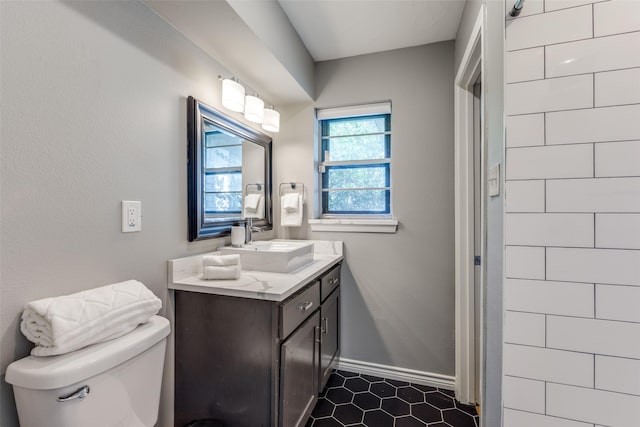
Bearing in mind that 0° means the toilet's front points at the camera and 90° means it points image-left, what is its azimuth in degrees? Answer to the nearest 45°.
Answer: approximately 315°

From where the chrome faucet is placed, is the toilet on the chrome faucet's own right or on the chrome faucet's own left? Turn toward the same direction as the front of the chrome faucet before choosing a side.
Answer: on the chrome faucet's own right

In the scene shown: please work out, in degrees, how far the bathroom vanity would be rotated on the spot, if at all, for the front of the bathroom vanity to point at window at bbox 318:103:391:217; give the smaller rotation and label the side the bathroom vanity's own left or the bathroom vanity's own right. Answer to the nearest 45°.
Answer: approximately 90° to the bathroom vanity's own left

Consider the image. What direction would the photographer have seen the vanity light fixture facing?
facing the viewer and to the right of the viewer

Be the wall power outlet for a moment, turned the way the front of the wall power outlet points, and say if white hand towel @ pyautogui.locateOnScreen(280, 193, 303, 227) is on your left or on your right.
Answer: on your left

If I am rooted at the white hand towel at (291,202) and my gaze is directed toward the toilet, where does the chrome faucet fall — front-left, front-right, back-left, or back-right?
front-right

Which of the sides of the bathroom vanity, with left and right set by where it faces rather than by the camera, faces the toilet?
right

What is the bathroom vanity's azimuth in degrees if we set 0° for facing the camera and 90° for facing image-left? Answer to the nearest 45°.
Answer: approximately 315°

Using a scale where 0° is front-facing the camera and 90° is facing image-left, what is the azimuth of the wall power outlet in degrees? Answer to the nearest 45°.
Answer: approximately 315°

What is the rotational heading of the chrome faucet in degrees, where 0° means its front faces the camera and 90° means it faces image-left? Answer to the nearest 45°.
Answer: approximately 315°
